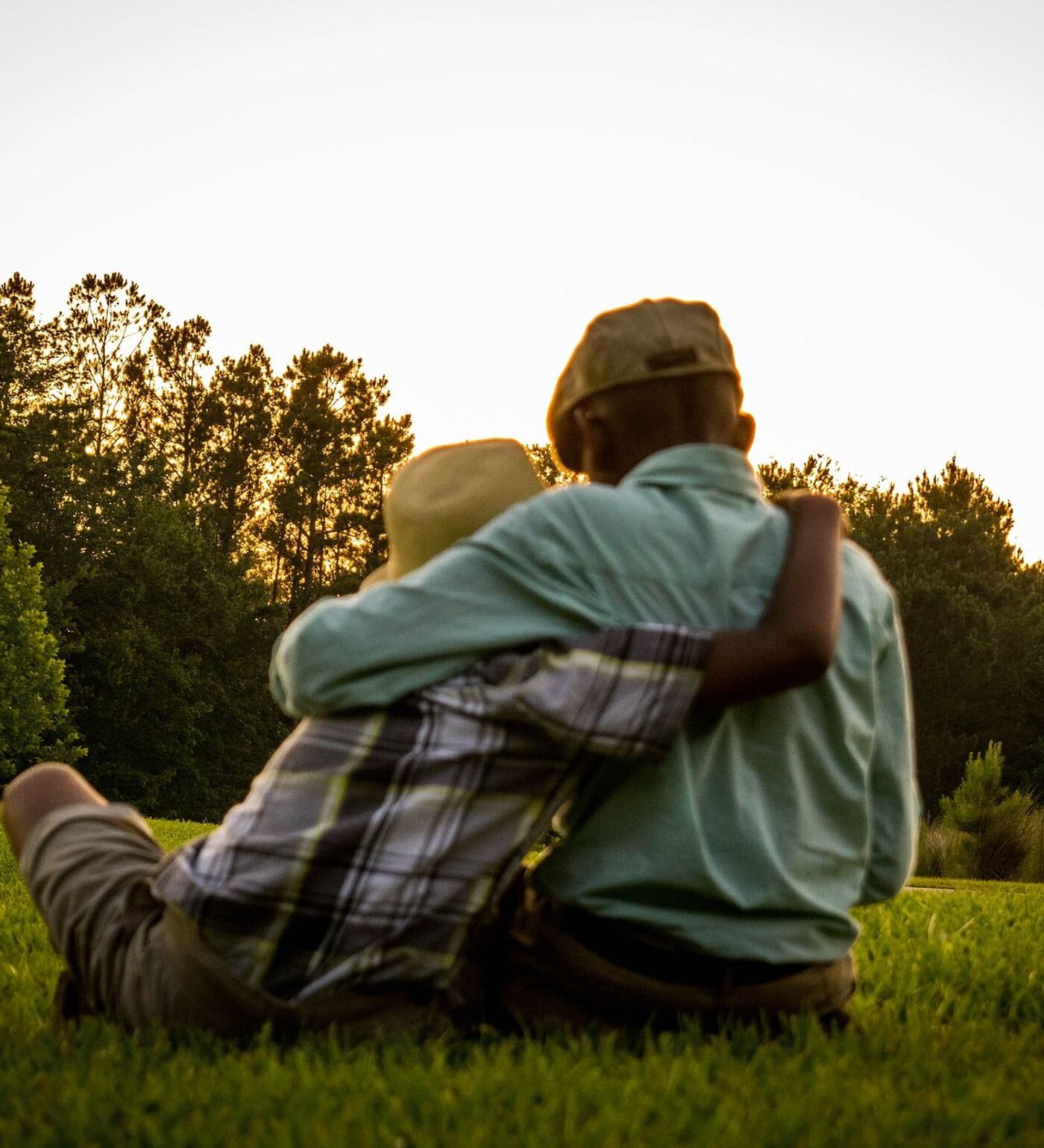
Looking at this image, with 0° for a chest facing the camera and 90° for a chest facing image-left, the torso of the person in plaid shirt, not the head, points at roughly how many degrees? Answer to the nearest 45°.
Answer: approximately 135°

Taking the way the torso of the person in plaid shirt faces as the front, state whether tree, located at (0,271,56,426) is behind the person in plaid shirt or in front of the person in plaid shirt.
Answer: in front

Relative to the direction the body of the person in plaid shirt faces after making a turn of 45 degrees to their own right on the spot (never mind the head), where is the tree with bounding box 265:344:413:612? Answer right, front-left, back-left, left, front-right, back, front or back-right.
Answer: front

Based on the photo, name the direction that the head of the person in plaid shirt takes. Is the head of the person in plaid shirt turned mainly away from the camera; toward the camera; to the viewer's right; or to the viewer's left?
away from the camera

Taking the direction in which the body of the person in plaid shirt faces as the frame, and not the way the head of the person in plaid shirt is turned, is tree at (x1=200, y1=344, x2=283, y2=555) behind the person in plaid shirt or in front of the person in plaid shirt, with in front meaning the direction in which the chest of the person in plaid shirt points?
in front

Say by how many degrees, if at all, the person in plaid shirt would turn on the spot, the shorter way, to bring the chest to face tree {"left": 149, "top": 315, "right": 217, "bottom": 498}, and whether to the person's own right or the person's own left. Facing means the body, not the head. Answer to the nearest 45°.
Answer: approximately 45° to the person's own right

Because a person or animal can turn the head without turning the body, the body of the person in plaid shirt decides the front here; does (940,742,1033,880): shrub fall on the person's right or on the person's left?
on the person's right
